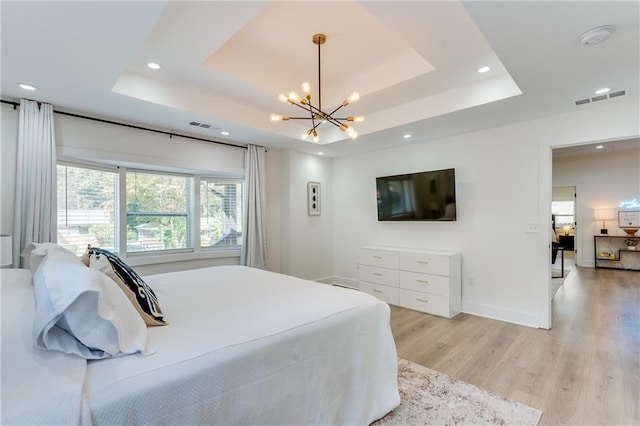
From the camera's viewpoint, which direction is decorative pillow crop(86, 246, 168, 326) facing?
to the viewer's right

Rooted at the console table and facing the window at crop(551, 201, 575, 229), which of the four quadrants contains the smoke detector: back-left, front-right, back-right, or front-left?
back-left

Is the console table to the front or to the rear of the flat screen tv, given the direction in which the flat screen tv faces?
to the rear

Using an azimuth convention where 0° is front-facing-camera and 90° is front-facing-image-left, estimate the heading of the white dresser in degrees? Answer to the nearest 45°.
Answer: approximately 45°

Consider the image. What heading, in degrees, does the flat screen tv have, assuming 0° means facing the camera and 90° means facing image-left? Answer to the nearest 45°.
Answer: approximately 45°

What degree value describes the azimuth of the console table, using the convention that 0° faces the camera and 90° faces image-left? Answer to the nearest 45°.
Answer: approximately 0°

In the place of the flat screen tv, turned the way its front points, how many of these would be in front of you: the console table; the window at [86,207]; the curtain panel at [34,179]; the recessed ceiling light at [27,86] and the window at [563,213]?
3

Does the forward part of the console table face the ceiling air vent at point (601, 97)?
yes

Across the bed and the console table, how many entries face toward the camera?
1

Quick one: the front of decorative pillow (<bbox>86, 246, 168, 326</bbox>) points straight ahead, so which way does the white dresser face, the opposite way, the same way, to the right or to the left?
the opposite way

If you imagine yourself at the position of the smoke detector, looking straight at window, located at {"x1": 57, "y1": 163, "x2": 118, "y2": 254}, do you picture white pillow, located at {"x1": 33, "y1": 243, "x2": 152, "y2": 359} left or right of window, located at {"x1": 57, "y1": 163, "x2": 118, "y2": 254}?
left

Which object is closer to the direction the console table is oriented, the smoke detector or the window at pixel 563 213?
the smoke detector

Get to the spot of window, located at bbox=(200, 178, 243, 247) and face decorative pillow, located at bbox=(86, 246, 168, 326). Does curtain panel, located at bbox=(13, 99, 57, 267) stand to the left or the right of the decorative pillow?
right

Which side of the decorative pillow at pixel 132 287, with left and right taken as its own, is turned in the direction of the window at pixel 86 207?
left

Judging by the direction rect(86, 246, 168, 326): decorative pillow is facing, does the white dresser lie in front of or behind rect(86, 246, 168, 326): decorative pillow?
in front
